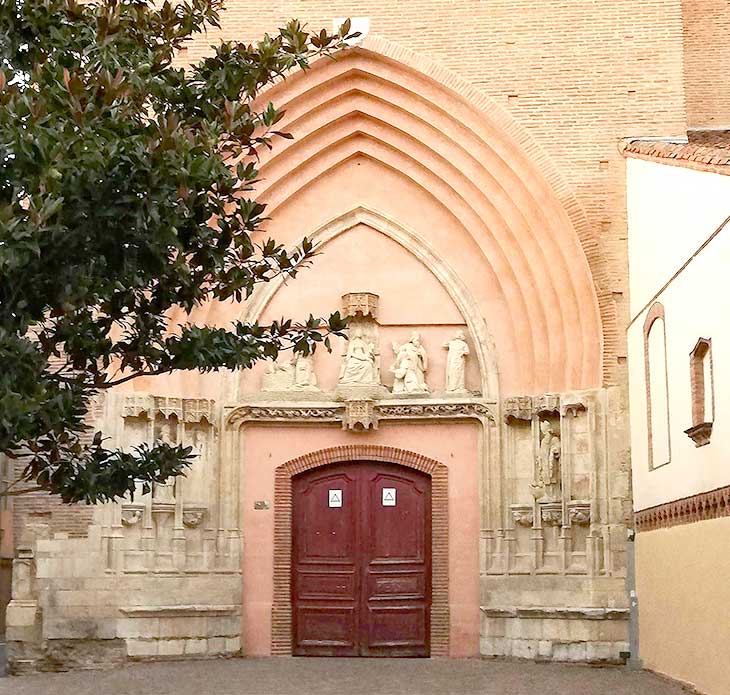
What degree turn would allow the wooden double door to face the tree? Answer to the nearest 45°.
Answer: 0° — it already faces it

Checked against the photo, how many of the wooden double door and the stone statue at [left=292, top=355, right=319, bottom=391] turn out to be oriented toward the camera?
2

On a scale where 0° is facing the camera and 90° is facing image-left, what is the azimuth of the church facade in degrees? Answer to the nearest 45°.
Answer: approximately 0°

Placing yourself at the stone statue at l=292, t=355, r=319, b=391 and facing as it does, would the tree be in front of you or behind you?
in front

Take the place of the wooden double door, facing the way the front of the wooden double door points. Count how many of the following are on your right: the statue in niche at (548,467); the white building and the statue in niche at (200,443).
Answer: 1

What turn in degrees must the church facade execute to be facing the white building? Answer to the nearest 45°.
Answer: approximately 45° to its left

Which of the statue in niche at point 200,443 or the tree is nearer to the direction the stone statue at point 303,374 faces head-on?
the tree

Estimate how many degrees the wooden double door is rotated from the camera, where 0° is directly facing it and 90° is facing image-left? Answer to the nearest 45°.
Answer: approximately 0°

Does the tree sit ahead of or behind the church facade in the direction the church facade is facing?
ahead
